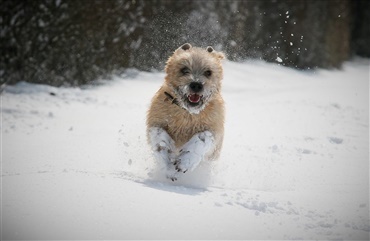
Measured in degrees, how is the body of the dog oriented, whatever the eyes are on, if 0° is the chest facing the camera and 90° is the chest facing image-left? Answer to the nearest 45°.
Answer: approximately 0°
